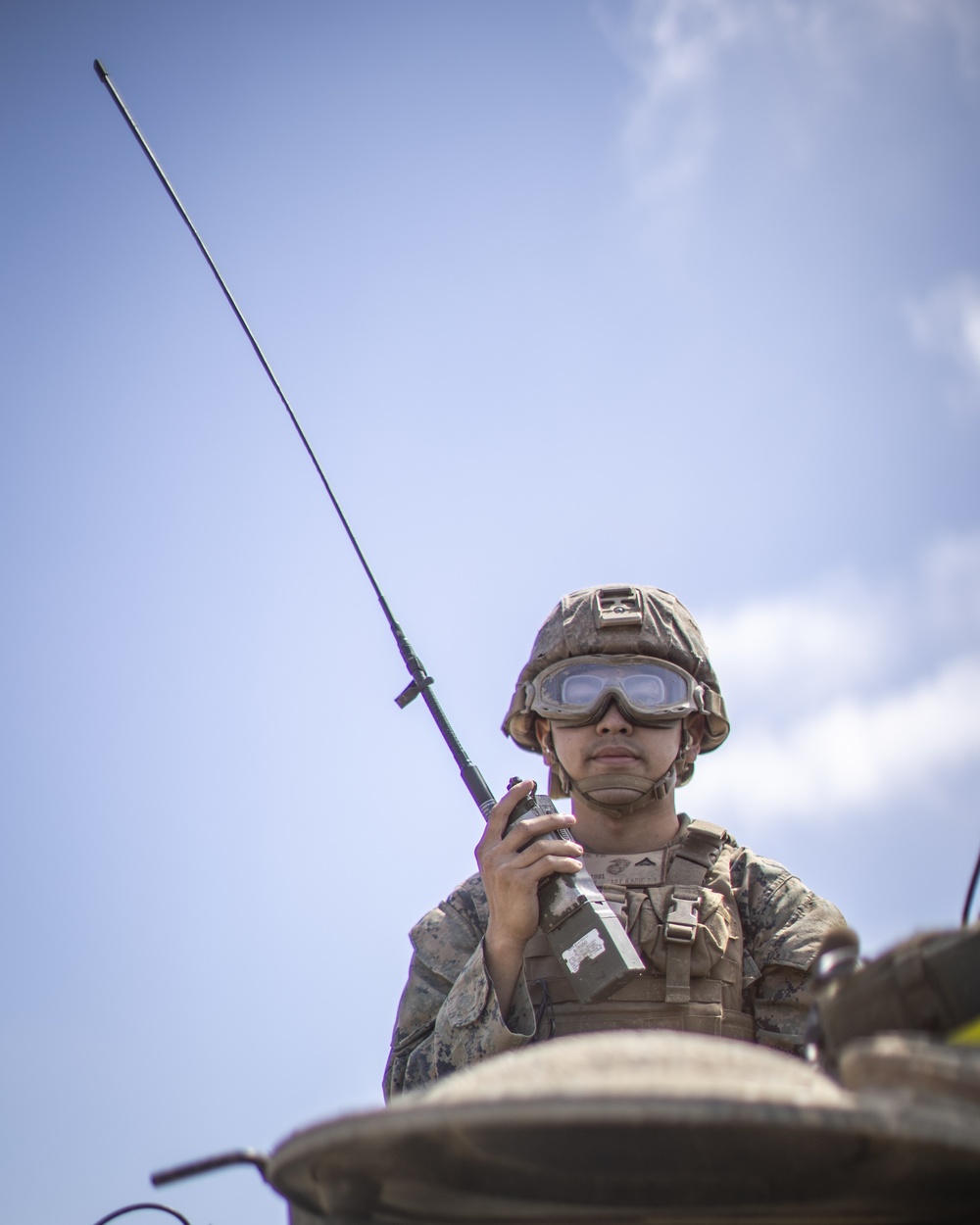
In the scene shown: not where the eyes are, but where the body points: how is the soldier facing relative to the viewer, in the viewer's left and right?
facing the viewer
